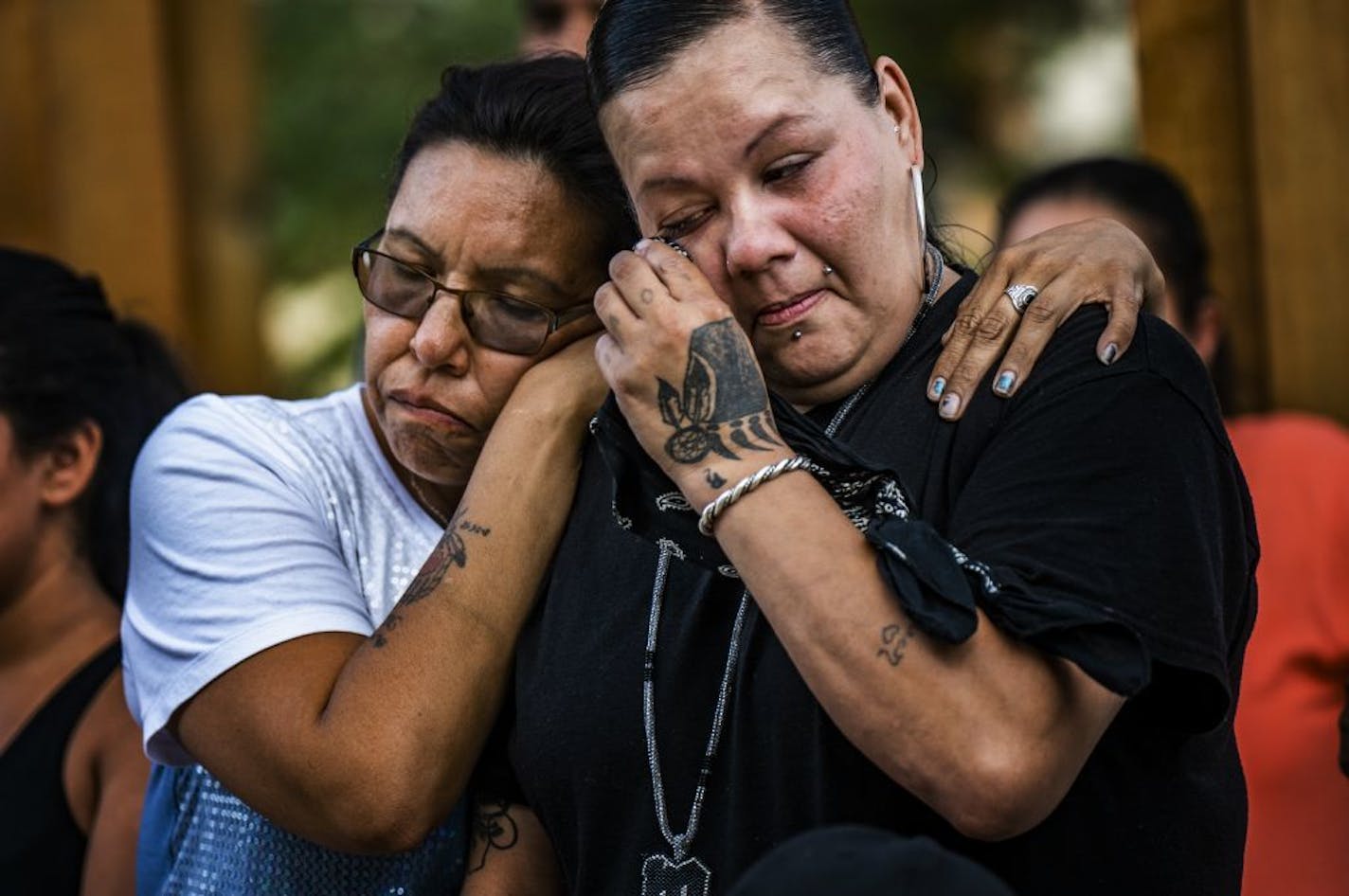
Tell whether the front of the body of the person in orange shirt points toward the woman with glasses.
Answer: yes

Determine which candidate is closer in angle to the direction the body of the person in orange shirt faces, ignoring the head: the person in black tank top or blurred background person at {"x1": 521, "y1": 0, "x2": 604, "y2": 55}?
the person in black tank top

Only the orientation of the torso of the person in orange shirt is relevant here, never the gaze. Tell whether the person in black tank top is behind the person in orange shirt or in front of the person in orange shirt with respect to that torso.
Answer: in front

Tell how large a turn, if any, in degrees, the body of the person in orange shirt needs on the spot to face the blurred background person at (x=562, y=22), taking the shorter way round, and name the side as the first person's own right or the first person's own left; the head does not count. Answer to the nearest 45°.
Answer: approximately 90° to the first person's own right

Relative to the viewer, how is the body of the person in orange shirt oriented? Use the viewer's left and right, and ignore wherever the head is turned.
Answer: facing the viewer and to the left of the viewer

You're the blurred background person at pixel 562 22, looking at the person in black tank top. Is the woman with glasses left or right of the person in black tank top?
left
